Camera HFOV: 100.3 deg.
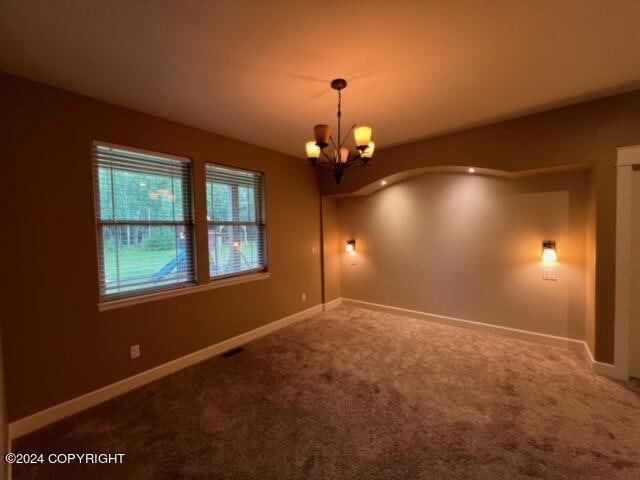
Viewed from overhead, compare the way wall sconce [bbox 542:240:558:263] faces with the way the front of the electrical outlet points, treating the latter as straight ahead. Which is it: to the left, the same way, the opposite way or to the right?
to the right

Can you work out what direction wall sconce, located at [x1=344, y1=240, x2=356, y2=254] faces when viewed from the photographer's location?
facing the viewer and to the left of the viewer

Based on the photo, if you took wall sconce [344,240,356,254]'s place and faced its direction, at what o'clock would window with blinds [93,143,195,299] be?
The window with blinds is roughly at 12 o'clock from the wall sconce.

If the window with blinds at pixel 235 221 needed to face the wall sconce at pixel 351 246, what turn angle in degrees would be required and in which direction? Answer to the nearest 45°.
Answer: approximately 45° to its left

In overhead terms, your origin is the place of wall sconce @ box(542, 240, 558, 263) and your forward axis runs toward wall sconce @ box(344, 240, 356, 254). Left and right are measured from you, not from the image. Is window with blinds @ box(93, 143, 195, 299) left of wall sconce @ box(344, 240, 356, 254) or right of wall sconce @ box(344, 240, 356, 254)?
left

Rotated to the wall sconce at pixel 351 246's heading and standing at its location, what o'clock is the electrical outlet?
The electrical outlet is roughly at 12 o'clock from the wall sconce.

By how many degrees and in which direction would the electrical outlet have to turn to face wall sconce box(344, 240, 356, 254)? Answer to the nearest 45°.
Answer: approximately 90° to its left

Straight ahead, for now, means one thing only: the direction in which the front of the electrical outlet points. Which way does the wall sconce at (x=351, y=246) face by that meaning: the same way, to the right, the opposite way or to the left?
to the right

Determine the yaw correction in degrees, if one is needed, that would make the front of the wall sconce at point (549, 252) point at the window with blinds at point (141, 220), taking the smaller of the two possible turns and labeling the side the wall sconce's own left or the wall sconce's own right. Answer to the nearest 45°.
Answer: approximately 45° to the wall sconce's own right

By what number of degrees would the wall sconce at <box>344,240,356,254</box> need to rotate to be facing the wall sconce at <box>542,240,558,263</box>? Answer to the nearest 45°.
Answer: approximately 90° to its left

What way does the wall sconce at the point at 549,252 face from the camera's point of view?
toward the camera

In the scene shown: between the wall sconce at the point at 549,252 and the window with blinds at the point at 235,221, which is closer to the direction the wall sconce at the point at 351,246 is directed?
the window with blinds
